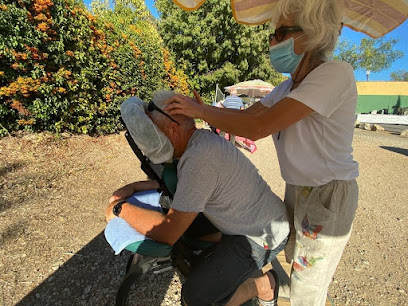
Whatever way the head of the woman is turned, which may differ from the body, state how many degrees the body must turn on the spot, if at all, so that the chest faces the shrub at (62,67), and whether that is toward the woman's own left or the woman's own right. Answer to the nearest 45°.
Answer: approximately 45° to the woman's own right

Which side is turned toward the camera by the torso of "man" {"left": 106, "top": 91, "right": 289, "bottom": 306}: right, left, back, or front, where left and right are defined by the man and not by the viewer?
left

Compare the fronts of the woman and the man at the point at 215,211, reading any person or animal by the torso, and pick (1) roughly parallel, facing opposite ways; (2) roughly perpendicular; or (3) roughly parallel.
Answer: roughly parallel

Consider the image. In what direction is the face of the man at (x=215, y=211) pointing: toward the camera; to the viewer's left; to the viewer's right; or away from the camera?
to the viewer's left

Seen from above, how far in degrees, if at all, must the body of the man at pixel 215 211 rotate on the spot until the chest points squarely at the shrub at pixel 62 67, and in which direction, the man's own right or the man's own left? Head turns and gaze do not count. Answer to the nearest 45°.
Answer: approximately 45° to the man's own right

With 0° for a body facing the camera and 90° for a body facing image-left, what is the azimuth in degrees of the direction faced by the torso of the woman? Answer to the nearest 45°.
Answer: approximately 90°

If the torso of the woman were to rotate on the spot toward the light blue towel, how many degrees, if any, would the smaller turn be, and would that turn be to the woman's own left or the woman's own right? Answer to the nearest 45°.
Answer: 0° — they already face it

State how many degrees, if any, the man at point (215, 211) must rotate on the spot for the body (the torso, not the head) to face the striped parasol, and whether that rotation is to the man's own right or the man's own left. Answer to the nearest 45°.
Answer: approximately 135° to the man's own right

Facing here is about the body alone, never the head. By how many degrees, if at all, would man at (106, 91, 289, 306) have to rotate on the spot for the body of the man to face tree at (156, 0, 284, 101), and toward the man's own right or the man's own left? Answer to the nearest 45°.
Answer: approximately 90° to the man's own right

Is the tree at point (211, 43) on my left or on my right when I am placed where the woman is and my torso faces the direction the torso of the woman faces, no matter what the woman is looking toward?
on my right
